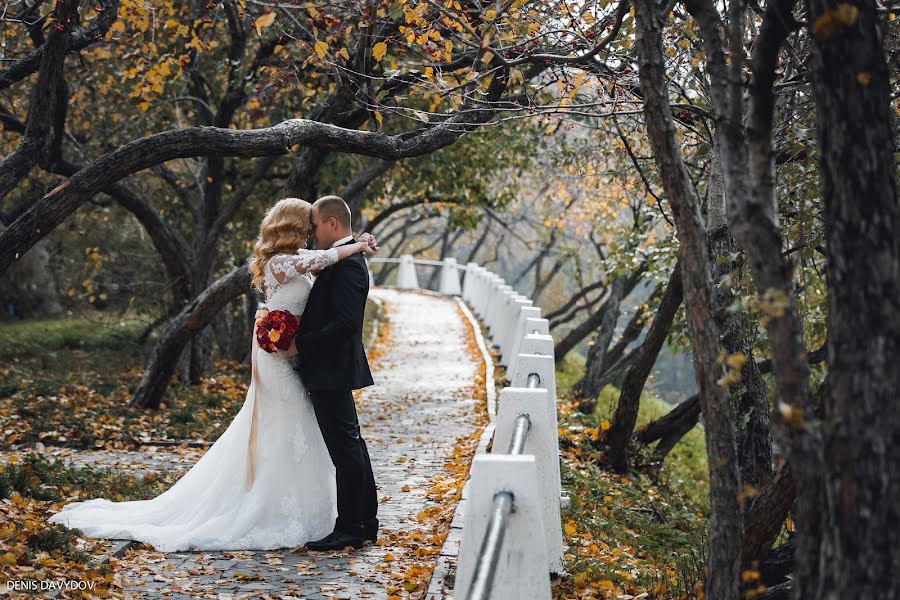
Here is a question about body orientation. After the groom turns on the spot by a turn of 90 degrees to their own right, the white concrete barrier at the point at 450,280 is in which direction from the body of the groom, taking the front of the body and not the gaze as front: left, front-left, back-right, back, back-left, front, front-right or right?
front

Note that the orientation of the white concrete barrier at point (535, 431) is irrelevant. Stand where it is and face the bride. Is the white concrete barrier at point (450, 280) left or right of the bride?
right

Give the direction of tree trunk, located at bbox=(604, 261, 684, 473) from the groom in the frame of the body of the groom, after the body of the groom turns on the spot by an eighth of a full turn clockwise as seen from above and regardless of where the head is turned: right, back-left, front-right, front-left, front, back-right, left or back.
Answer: right

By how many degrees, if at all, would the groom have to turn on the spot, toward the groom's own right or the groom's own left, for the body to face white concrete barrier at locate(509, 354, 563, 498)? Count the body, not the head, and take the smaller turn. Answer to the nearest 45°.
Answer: approximately 180°

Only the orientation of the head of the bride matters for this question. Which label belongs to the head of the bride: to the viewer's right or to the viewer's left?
to the viewer's right

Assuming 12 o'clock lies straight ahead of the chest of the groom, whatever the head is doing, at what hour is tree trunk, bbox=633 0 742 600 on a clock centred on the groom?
The tree trunk is roughly at 8 o'clock from the groom.

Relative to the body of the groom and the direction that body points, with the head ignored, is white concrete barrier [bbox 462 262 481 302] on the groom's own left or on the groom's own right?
on the groom's own right

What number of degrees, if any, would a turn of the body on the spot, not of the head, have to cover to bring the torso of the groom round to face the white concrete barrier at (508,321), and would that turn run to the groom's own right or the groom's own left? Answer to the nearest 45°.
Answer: approximately 90° to the groom's own right

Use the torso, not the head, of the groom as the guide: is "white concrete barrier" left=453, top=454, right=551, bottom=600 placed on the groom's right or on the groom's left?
on the groom's left

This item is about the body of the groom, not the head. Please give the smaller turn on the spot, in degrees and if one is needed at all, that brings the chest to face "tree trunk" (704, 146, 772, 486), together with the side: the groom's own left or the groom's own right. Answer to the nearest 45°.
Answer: approximately 180°

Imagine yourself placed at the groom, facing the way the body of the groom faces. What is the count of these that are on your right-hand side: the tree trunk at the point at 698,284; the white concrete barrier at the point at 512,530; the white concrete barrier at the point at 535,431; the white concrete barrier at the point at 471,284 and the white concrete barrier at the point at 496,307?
2

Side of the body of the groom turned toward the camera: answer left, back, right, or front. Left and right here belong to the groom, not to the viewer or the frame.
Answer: left
